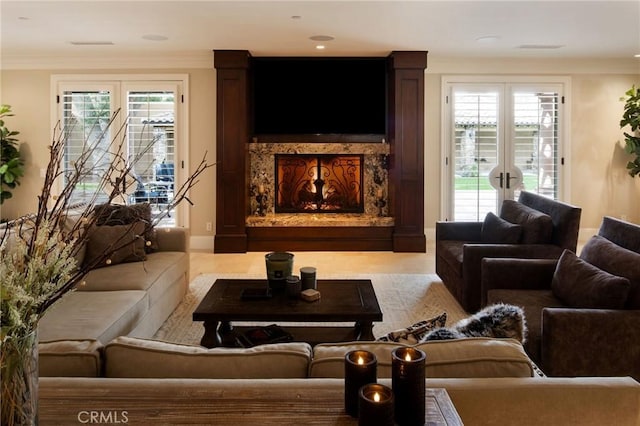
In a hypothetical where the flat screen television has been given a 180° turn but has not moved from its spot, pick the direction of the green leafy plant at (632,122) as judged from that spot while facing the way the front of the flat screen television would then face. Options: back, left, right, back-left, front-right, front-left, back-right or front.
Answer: right

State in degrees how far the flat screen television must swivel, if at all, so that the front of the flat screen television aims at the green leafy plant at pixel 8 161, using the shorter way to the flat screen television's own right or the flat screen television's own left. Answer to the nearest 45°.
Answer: approximately 90° to the flat screen television's own right

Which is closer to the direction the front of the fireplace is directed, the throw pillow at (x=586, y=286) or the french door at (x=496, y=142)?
the throw pillow

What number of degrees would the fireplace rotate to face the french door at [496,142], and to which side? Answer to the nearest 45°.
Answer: approximately 90° to its left

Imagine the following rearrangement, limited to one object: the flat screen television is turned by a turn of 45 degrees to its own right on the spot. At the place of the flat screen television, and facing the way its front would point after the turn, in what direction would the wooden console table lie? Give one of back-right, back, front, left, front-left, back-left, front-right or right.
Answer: front-left

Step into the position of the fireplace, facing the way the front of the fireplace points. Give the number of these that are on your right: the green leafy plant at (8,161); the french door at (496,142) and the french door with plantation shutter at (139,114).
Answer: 2

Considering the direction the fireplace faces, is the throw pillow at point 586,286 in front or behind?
in front

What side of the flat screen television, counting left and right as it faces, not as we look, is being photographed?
front

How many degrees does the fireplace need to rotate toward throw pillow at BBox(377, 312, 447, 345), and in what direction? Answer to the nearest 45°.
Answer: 0° — it already faces it

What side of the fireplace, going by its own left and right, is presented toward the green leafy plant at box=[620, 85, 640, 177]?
left

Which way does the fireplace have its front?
toward the camera

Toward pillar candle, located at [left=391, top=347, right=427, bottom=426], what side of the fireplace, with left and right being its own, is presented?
front

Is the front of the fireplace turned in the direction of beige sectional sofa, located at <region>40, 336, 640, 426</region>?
yes

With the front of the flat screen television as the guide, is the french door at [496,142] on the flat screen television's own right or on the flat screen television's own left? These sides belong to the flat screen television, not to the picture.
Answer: on the flat screen television's own left

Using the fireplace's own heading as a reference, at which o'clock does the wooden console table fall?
The wooden console table is roughly at 12 o'clock from the fireplace.

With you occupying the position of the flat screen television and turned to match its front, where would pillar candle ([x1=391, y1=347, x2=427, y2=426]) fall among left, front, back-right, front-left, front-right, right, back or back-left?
front

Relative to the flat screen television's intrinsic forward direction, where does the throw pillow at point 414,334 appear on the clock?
The throw pillow is roughly at 12 o'clock from the flat screen television.

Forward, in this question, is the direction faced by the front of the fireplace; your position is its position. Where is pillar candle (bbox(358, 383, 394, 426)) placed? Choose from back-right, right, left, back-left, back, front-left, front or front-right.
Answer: front
